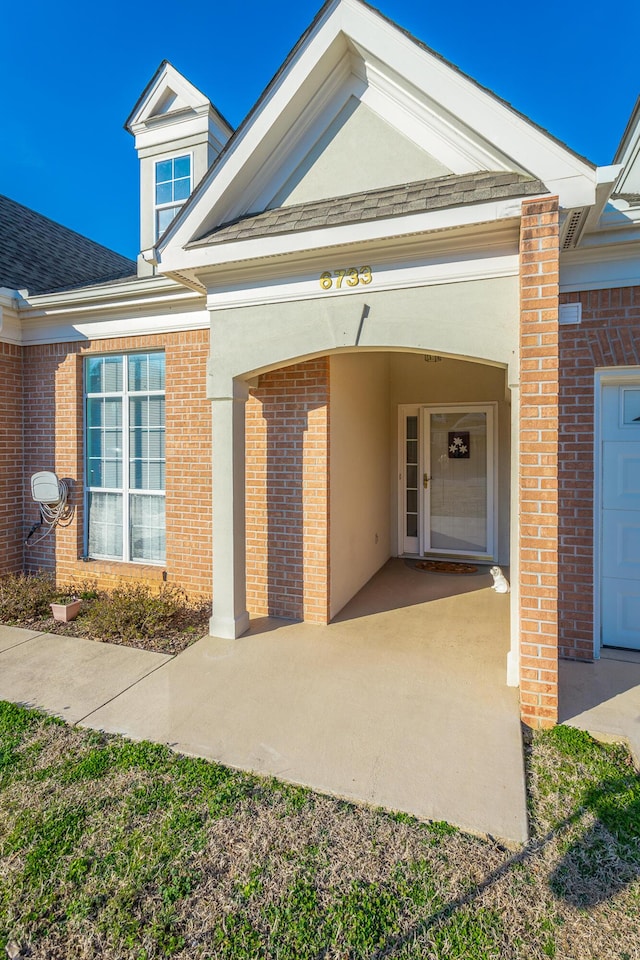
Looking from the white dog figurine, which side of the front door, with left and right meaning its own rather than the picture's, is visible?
front

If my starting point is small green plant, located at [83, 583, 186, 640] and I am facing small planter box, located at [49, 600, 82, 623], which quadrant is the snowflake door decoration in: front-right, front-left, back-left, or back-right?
back-right

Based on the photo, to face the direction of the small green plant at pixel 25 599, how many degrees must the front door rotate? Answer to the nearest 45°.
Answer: approximately 45° to its right

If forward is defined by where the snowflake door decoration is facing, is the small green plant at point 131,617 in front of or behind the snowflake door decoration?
in front

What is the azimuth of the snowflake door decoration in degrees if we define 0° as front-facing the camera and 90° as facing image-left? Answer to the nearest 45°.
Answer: approximately 0°

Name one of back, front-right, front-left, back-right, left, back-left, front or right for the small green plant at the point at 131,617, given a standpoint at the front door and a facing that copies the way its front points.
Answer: front-right

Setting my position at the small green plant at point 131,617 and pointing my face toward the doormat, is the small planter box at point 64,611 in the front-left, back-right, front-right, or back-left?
back-left

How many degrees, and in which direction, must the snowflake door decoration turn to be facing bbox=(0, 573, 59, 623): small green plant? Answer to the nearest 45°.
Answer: approximately 45° to its right

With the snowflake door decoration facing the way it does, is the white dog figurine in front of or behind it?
in front

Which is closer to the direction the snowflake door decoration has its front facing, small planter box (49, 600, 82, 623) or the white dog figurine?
the white dog figurine
